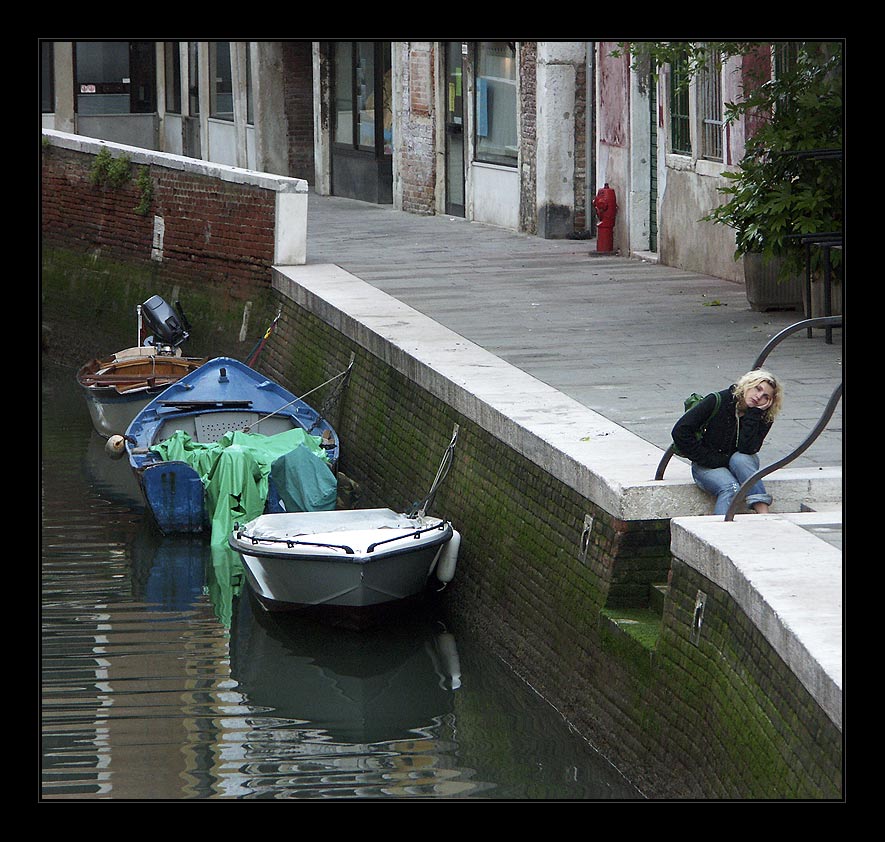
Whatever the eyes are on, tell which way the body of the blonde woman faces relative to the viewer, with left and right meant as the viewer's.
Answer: facing the viewer and to the right of the viewer

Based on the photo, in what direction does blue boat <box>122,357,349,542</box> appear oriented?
away from the camera

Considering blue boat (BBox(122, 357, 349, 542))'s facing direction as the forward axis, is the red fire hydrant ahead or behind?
ahead

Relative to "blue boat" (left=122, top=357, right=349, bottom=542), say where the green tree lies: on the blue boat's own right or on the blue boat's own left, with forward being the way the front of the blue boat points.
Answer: on the blue boat's own right

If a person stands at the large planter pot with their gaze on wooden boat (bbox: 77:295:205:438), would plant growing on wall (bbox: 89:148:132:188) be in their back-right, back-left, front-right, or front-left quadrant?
front-right
